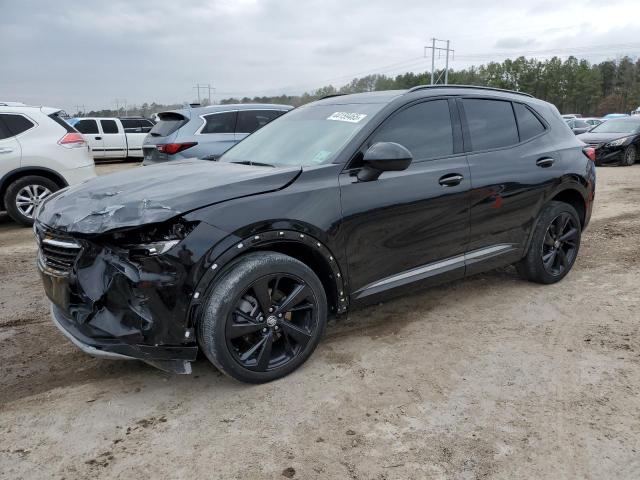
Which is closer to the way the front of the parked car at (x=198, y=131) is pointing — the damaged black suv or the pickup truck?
the pickup truck

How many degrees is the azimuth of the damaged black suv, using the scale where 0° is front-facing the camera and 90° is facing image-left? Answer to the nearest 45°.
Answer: approximately 45°

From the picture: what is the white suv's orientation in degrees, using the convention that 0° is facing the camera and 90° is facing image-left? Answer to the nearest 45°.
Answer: approximately 90°

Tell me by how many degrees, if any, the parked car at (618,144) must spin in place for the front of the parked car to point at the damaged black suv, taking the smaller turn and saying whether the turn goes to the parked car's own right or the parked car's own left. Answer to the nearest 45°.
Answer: approximately 45° to the parked car's own left

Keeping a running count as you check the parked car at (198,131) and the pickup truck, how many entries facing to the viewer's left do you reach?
1

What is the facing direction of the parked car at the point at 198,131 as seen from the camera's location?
facing away from the viewer and to the right of the viewer

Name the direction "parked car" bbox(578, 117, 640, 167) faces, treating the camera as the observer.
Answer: facing the viewer and to the left of the viewer

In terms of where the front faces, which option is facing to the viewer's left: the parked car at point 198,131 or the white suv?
the white suv

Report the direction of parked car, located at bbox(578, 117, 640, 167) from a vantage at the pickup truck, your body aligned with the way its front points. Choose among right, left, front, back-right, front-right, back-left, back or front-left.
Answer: back-left

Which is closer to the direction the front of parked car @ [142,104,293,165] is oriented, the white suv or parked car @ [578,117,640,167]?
the parked car

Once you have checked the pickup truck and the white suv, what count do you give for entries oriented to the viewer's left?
2

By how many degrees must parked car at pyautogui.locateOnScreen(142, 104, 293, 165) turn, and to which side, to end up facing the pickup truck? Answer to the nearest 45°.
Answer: approximately 45° to its left

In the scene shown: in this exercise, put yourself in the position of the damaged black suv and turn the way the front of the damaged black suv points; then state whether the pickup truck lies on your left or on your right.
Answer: on your right

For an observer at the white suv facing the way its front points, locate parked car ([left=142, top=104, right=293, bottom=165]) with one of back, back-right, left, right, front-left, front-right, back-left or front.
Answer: back
